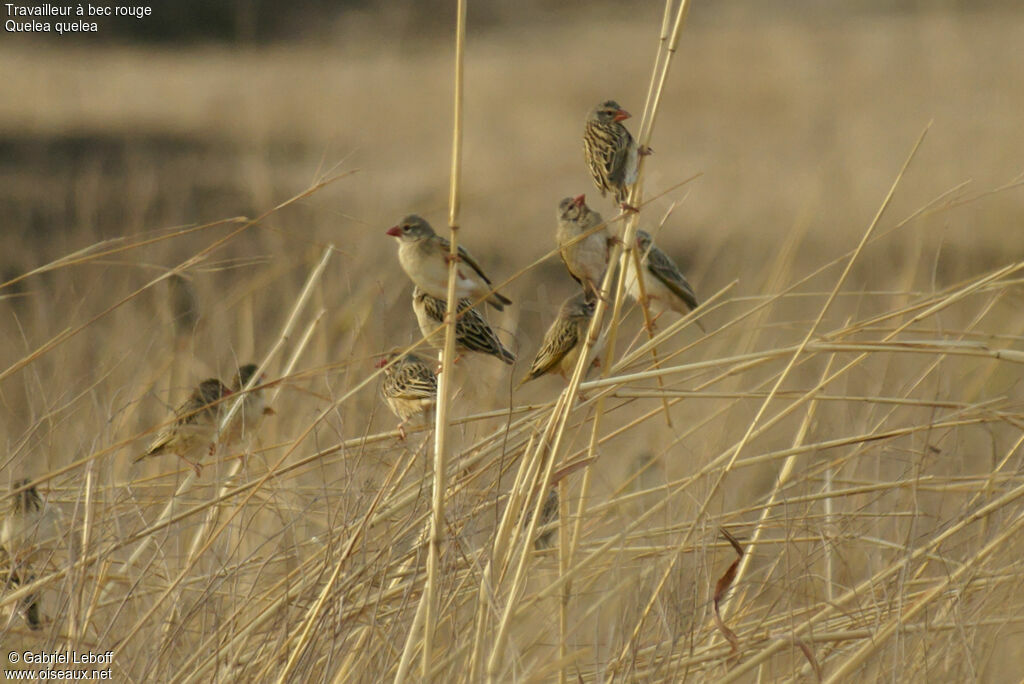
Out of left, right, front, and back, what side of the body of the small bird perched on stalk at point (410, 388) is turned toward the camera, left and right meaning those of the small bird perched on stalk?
left

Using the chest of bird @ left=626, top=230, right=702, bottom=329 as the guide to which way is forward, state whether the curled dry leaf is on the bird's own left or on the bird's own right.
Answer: on the bird's own left

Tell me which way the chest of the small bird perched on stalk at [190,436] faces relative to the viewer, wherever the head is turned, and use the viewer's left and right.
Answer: facing to the right of the viewer

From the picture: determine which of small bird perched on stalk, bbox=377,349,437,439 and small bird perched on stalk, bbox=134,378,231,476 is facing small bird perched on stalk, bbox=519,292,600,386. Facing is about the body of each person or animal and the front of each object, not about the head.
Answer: small bird perched on stalk, bbox=134,378,231,476

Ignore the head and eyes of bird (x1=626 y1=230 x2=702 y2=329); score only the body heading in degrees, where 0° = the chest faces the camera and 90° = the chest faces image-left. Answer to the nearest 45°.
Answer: approximately 90°

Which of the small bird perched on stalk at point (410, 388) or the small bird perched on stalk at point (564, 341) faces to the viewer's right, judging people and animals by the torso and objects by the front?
the small bird perched on stalk at point (564, 341)

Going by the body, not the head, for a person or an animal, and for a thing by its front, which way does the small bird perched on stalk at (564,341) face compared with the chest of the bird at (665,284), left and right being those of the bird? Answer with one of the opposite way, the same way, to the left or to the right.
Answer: the opposite way

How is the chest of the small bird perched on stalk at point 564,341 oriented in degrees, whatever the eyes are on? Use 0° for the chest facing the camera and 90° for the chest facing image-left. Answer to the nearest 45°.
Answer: approximately 270°

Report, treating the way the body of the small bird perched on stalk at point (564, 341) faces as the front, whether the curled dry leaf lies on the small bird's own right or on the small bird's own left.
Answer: on the small bird's own right

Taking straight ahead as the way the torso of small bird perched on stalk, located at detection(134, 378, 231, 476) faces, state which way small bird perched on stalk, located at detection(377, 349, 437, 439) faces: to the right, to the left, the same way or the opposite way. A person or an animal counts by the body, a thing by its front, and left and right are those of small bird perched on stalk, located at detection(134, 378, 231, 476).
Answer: the opposite way

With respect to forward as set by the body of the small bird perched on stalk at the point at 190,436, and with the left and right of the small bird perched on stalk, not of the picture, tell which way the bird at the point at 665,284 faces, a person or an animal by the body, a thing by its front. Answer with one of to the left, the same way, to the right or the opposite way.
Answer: the opposite way

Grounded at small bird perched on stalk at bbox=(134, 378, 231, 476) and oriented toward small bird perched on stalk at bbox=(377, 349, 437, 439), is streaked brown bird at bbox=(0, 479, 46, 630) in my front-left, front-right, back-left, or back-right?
back-right
